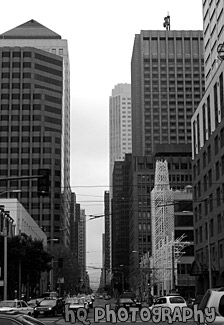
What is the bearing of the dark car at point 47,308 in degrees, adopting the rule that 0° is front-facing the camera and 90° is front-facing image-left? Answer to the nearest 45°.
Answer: approximately 45°

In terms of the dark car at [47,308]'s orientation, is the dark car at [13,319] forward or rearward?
forward

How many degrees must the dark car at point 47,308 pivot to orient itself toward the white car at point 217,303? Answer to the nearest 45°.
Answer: approximately 45° to its left
